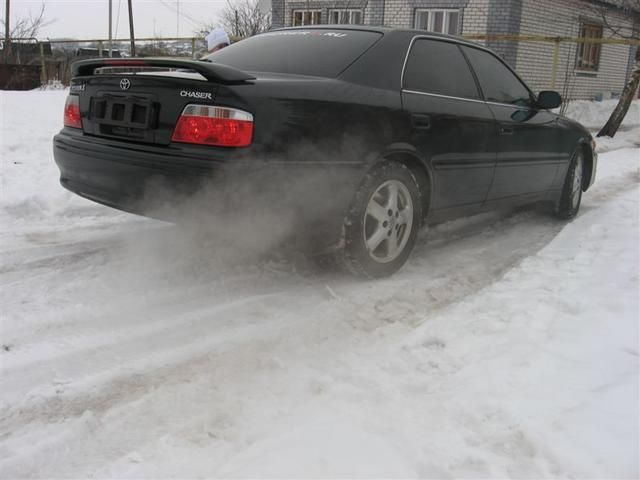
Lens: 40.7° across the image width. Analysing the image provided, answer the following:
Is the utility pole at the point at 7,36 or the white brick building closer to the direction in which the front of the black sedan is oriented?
the white brick building

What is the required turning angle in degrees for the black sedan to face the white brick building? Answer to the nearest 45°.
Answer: approximately 45° to its left

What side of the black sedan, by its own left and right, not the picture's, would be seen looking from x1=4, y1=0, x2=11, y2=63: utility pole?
left

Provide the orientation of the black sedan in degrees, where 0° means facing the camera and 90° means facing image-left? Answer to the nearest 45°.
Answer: approximately 225°
